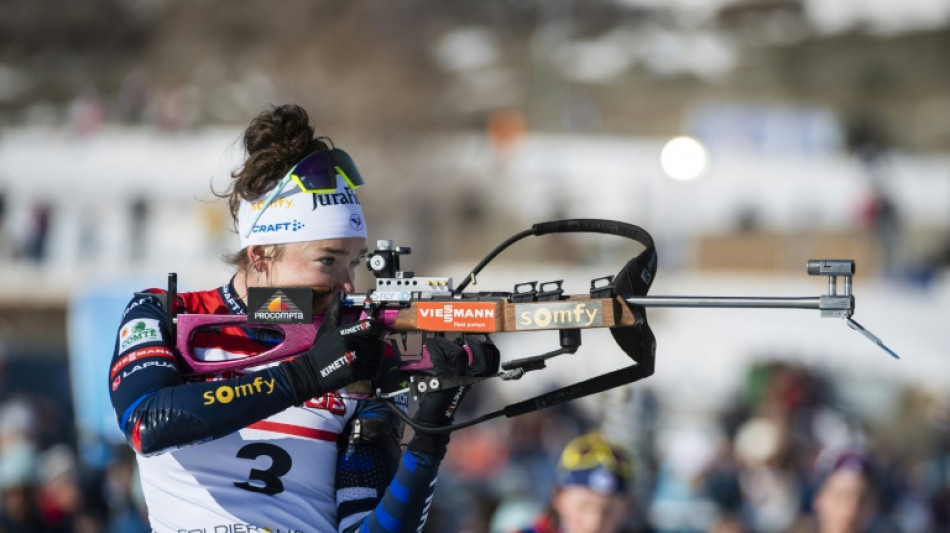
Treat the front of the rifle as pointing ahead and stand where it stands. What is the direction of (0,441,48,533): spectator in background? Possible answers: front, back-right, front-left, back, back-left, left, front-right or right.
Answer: back-left

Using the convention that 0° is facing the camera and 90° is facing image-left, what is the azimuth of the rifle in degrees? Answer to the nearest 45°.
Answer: approximately 270°

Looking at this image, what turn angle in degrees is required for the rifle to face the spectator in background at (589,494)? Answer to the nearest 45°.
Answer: approximately 90° to its left

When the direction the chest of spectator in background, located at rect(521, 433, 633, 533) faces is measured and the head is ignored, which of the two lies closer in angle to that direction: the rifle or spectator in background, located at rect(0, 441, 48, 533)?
the rifle

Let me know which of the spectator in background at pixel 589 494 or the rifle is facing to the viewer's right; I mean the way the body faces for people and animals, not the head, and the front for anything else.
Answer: the rifle

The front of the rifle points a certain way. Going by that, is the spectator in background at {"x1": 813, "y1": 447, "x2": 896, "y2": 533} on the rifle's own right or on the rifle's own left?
on the rifle's own left

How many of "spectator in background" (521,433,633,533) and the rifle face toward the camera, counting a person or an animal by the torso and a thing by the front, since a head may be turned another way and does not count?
1

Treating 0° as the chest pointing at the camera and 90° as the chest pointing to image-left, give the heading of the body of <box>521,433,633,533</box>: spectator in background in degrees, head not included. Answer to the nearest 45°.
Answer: approximately 0°

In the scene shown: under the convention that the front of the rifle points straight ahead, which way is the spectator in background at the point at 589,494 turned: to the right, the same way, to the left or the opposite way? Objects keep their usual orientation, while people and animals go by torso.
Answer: to the right
